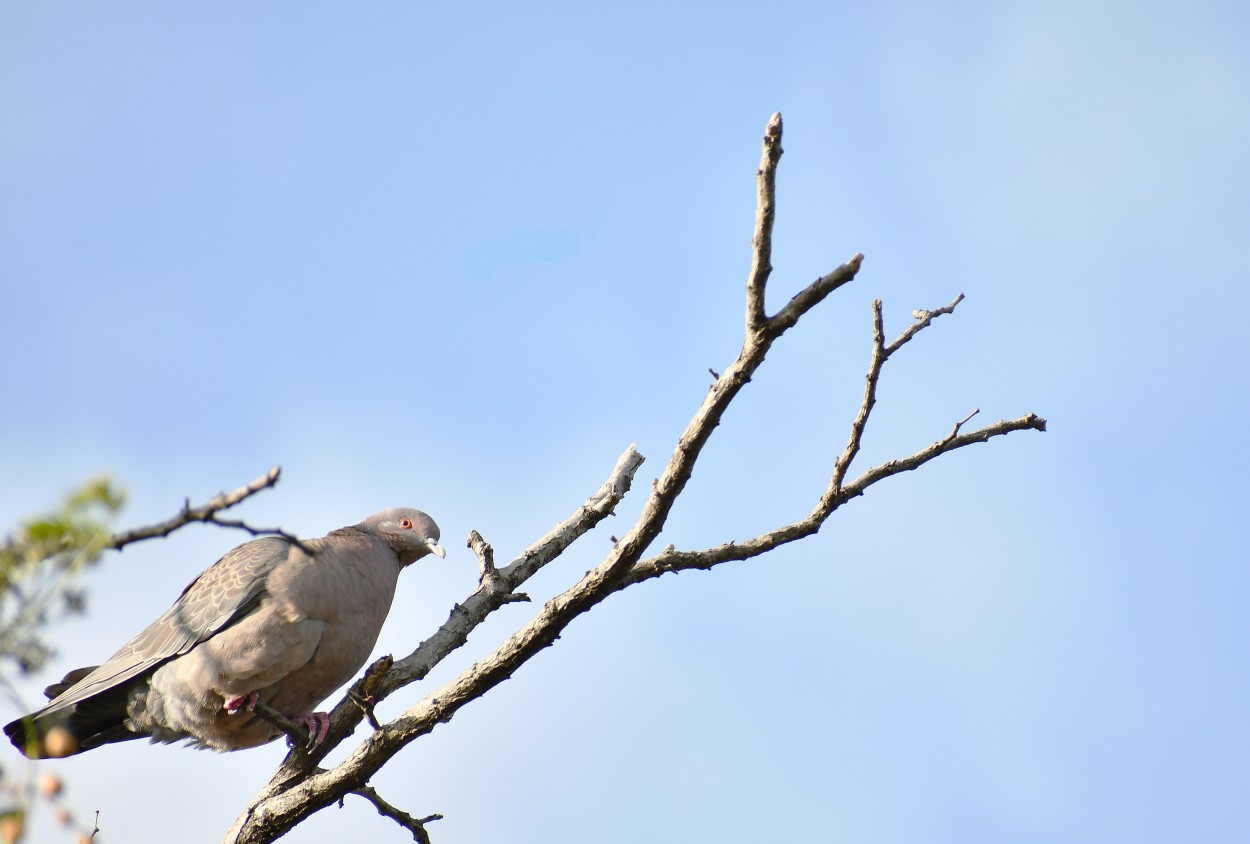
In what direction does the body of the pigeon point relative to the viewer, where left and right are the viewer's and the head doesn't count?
facing to the right of the viewer
